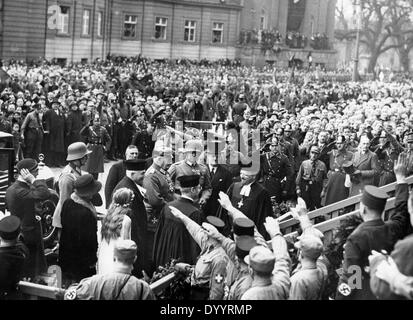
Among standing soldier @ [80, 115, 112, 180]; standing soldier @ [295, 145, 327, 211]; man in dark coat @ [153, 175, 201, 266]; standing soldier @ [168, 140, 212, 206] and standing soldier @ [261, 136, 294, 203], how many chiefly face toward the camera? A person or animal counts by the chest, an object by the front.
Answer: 4

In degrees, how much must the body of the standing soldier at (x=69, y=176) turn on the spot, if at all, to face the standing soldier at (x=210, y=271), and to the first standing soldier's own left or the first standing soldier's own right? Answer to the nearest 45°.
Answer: approximately 45° to the first standing soldier's own right

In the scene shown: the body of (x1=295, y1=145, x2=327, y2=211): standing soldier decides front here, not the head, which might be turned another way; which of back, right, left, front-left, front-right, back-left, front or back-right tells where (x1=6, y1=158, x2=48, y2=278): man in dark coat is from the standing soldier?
front-right

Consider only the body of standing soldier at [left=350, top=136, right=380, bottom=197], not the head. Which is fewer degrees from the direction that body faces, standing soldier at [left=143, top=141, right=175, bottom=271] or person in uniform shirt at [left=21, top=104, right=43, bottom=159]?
the standing soldier

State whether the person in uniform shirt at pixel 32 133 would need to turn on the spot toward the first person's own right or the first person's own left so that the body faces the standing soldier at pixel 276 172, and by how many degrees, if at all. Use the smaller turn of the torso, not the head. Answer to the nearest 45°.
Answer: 0° — they already face them

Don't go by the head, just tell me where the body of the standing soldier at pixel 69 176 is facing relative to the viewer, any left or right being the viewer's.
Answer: facing to the right of the viewer

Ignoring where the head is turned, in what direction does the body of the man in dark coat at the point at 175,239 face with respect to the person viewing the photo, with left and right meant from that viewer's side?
facing away from the viewer and to the right of the viewer

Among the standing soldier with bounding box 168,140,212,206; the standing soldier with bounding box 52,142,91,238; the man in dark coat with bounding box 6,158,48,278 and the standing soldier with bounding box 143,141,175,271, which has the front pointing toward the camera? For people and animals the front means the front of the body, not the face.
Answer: the standing soldier with bounding box 168,140,212,206
